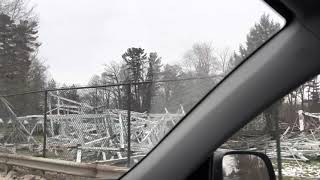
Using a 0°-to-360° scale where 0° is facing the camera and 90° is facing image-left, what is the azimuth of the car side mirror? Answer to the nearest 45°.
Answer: approximately 0°
